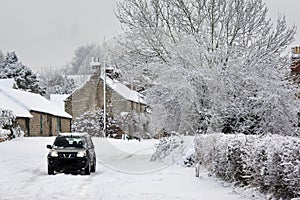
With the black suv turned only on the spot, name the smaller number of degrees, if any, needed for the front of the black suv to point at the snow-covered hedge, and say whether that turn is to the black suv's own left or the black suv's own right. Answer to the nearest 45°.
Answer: approximately 45° to the black suv's own left

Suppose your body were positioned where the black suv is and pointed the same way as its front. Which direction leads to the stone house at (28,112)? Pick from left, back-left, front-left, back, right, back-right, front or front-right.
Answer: back

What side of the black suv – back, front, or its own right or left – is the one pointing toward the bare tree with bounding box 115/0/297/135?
left

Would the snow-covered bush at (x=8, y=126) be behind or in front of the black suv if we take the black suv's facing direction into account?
behind

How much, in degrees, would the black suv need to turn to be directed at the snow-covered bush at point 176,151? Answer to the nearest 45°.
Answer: approximately 135° to its left

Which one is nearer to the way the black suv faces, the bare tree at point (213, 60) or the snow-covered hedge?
the snow-covered hedge

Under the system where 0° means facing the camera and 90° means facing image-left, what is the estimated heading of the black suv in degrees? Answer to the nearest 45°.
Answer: approximately 0°
